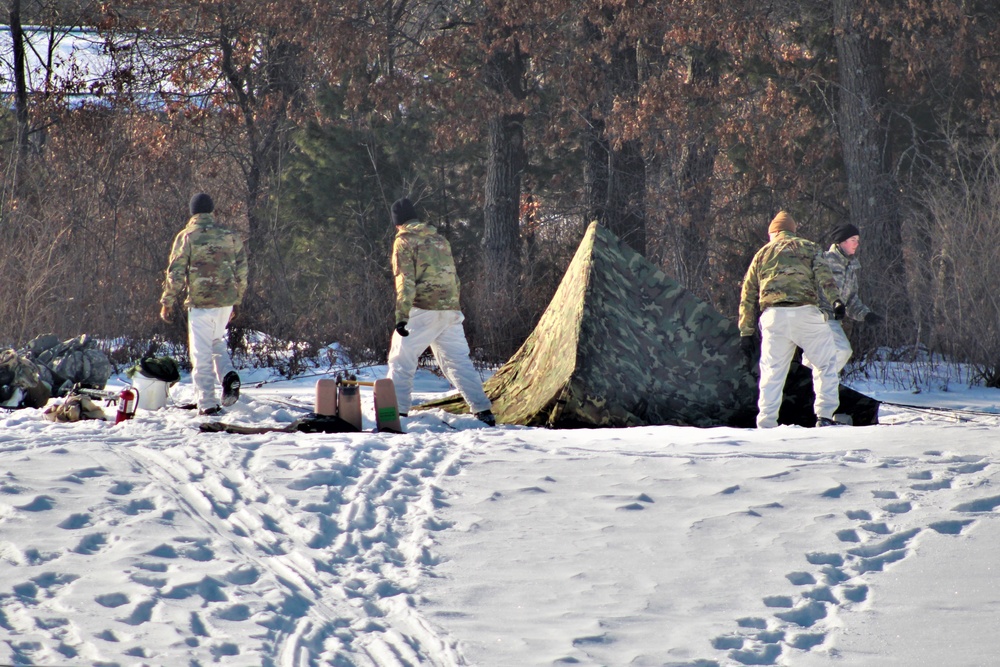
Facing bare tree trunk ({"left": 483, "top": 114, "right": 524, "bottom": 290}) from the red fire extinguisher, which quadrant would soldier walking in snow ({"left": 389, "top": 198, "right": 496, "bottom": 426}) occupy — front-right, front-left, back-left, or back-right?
front-right

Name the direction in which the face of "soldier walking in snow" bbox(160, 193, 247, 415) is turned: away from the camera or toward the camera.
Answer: away from the camera

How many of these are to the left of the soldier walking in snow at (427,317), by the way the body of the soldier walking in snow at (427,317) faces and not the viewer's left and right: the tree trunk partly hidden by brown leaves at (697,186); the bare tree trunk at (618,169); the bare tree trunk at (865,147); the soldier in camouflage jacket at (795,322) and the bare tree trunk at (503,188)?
0

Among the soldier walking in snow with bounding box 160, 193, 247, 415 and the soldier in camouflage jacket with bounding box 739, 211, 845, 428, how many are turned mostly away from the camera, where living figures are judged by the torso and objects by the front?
2

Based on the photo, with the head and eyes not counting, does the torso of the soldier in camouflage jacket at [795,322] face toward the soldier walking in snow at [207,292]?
no

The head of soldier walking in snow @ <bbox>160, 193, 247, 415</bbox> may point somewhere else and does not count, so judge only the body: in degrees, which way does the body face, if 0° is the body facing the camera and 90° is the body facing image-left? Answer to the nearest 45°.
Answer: approximately 180°

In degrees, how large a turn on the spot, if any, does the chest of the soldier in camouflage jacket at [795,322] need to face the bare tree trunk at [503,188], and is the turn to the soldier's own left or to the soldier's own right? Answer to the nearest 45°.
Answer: approximately 45° to the soldier's own left

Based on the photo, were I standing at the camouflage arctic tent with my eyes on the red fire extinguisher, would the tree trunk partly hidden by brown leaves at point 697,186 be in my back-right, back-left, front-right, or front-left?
back-right

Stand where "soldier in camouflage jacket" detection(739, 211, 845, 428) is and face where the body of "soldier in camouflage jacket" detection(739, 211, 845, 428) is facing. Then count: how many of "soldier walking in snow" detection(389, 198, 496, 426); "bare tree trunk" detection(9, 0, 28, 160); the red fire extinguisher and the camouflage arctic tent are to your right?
0

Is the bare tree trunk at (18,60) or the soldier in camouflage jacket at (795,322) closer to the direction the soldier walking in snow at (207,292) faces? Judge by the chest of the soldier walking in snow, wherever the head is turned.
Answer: the bare tree trunk

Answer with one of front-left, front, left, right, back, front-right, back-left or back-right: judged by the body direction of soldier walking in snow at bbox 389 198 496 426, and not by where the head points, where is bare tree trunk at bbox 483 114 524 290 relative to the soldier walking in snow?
front-right

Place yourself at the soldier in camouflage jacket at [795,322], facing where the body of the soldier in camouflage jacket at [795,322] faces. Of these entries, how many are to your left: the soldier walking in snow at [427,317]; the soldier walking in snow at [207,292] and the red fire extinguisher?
3

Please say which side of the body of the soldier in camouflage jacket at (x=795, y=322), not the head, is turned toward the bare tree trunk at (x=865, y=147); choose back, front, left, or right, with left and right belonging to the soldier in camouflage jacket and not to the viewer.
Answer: front

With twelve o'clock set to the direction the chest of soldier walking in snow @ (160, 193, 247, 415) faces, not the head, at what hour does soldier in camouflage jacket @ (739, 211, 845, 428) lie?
The soldier in camouflage jacket is roughly at 4 o'clock from the soldier walking in snow.

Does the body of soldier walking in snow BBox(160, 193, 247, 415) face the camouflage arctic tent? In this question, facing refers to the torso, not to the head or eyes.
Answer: no

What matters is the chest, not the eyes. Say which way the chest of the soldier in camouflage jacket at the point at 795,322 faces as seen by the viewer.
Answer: away from the camera

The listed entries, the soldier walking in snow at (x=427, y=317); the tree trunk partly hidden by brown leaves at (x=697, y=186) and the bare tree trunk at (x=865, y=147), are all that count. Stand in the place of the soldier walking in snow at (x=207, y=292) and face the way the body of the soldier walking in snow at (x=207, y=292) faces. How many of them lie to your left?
0

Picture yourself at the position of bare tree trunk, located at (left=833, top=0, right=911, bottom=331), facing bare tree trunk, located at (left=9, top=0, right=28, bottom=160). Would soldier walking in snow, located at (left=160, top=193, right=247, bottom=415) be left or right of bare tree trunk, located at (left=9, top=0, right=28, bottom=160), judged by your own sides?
left

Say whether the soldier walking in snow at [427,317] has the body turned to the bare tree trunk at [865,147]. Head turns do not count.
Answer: no

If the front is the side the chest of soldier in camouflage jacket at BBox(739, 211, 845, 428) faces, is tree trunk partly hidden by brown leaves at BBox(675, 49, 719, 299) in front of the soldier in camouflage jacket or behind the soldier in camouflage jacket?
in front
